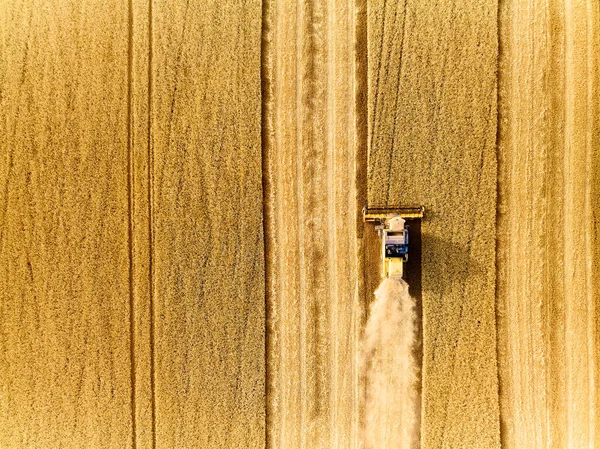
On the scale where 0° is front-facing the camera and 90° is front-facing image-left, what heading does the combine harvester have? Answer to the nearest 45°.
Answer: approximately 180°
